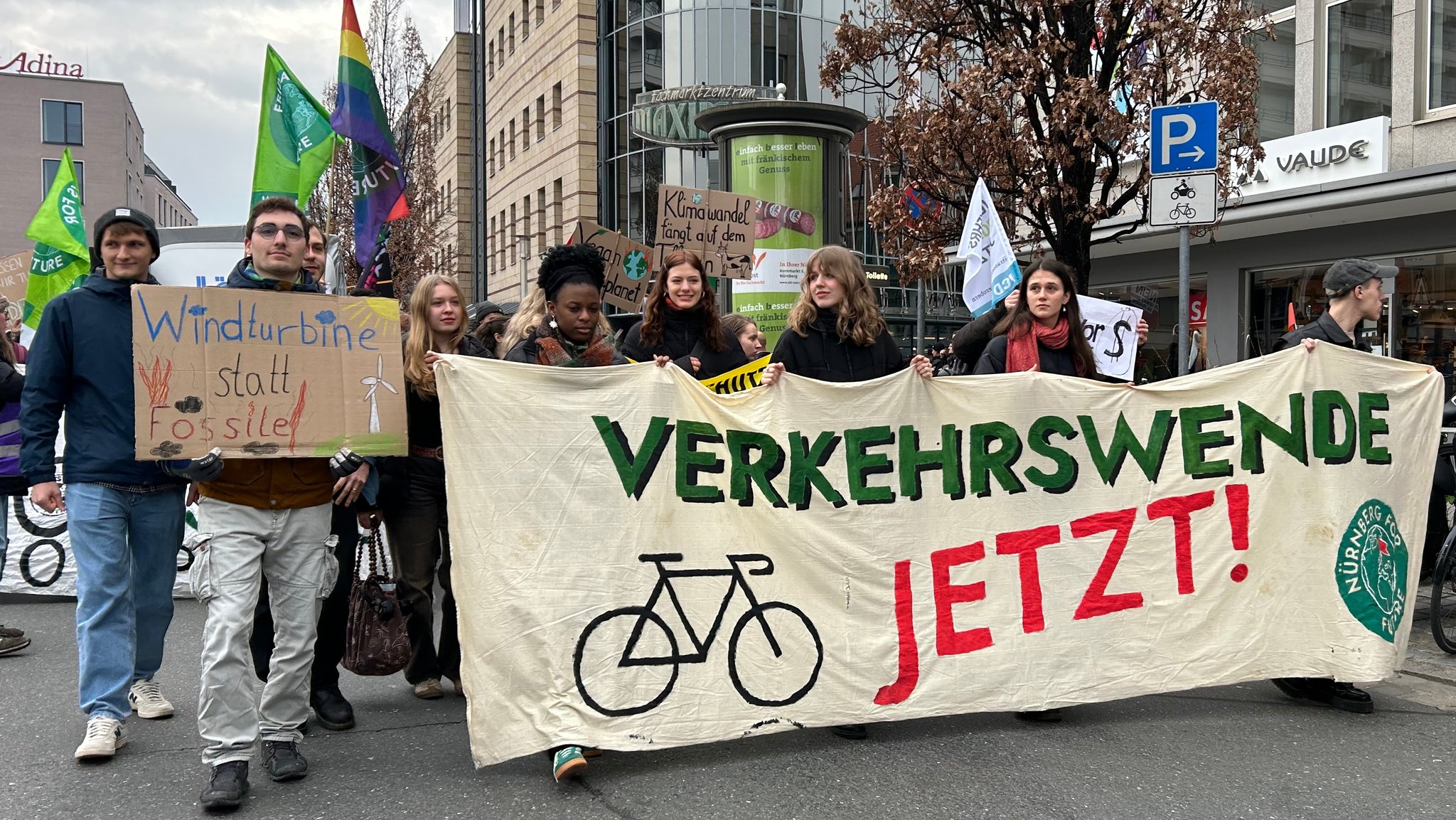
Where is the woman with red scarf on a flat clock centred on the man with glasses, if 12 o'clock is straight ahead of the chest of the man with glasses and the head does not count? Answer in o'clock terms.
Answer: The woman with red scarf is roughly at 9 o'clock from the man with glasses.

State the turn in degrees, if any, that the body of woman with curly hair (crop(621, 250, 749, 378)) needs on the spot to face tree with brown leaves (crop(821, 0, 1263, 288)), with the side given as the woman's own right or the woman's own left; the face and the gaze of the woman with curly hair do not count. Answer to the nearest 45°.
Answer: approximately 135° to the woman's own left

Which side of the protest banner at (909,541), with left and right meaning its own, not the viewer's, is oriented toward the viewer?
front

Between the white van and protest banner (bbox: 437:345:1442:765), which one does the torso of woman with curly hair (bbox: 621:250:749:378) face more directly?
the protest banner

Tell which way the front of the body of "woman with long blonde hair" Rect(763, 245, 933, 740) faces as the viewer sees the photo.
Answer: toward the camera

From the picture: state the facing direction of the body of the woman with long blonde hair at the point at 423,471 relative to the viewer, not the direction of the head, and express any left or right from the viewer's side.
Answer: facing the viewer

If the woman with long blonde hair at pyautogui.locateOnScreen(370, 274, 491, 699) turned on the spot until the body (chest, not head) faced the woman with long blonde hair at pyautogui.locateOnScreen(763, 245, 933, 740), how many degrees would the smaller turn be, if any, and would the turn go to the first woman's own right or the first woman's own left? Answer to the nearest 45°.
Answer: approximately 90° to the first woman's own left

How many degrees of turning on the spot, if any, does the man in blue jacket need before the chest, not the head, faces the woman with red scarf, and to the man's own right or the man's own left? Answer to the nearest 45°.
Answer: approximately 90° to the man's own left

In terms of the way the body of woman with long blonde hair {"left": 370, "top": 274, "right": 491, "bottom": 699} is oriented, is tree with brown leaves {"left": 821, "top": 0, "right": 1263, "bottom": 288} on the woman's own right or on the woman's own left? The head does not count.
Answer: on the woman's own left

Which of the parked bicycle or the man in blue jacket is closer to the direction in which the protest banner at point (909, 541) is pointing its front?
the man in blue jacket
